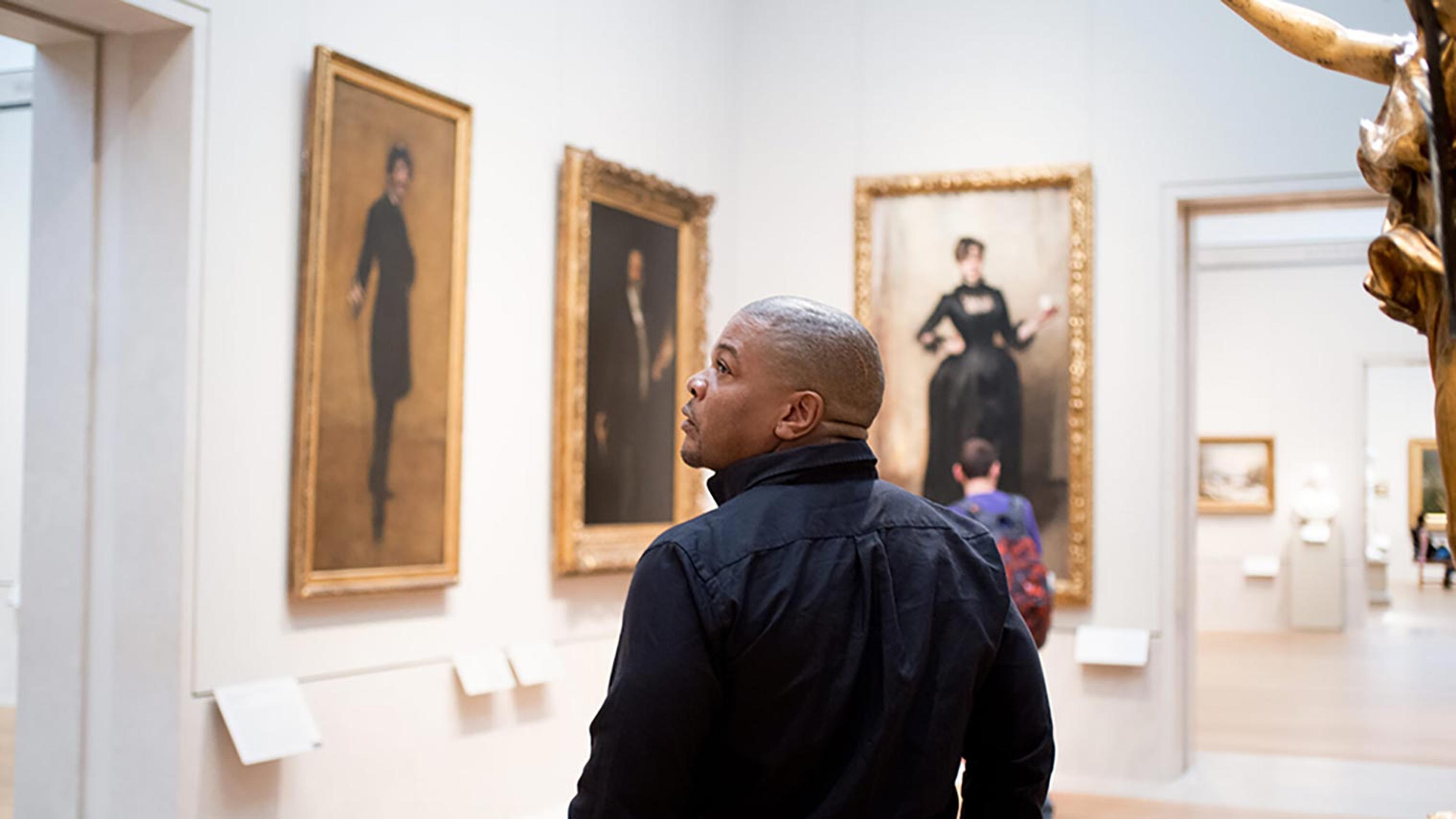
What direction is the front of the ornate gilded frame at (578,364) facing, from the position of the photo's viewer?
facing the viewer and to the right of the viewer

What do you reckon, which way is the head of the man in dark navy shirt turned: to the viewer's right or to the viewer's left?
to the viewer's left

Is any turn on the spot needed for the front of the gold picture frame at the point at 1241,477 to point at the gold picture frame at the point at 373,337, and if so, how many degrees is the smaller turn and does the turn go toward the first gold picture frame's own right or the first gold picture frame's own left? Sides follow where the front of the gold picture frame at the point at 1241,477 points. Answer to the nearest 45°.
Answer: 0° — it already faces it

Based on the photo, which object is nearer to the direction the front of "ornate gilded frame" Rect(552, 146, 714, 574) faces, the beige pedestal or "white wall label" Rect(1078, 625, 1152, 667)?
the white wall label

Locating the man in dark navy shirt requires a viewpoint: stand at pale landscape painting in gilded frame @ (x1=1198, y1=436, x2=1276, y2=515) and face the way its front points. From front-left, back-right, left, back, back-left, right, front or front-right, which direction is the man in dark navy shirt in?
front

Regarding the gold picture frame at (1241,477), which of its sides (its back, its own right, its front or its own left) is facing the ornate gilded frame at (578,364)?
front

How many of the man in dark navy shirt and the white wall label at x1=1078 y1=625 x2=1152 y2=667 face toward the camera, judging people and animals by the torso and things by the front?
1

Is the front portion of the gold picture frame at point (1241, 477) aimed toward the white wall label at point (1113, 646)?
yes

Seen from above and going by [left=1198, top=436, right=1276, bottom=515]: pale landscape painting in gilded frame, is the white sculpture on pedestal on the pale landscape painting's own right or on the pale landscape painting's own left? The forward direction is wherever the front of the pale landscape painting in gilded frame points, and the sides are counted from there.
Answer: on the pale landscape painting's own left

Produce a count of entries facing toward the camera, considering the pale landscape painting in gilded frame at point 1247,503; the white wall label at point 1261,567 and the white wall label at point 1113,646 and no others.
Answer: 3

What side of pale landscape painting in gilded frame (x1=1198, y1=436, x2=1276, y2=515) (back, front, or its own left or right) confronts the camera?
front

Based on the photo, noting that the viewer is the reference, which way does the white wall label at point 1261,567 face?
facing the viewer

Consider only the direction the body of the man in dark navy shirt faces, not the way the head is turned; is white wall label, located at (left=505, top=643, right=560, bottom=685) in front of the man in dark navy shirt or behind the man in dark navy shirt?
in front

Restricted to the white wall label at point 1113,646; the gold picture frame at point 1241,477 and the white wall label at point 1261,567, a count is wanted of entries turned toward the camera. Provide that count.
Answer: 3
